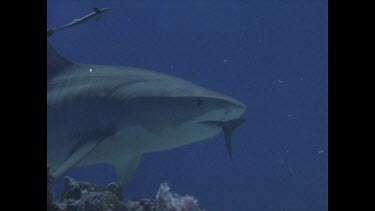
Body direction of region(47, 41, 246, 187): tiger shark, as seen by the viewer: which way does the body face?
to the viewer's right
